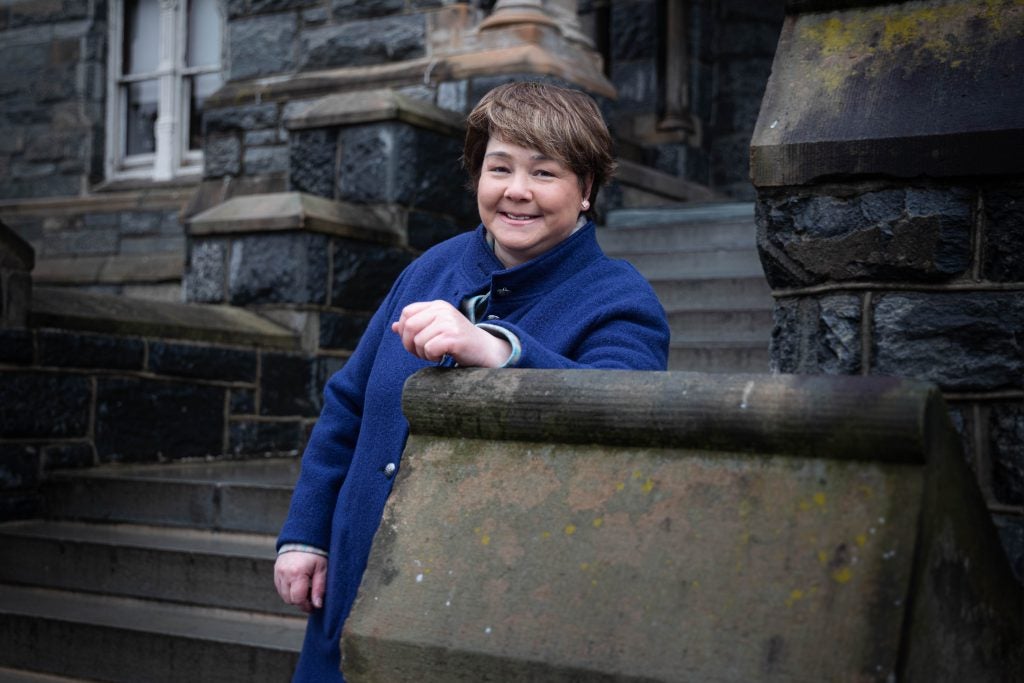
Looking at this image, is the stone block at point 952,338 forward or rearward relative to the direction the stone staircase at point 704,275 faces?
forward

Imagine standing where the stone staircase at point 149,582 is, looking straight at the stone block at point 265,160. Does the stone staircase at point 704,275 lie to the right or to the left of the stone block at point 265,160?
right

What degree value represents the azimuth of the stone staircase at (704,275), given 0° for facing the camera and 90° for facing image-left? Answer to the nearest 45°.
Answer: approximately 0°

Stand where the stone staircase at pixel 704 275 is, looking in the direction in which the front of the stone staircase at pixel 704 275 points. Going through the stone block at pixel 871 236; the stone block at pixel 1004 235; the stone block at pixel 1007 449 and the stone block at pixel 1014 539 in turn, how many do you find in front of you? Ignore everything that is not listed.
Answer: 4

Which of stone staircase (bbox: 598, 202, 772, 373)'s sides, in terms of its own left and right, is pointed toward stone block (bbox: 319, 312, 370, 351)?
right

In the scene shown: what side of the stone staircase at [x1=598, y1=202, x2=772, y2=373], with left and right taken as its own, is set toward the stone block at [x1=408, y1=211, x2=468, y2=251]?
right

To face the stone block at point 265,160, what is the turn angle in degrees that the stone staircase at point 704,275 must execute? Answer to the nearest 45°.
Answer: approximately 135° to its right

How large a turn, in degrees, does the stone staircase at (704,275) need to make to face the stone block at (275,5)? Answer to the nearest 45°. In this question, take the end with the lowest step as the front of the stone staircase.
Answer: approximately 135° to its right

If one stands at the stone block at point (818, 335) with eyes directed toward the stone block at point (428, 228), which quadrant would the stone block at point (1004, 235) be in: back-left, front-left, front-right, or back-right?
back-right

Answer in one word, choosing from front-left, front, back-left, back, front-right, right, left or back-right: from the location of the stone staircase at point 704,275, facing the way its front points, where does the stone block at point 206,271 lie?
right

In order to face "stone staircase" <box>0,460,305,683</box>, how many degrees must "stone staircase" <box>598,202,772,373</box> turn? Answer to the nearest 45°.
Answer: approximately 45° to its right

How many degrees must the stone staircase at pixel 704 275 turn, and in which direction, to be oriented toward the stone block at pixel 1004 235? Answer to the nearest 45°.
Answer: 0° — it already faces it

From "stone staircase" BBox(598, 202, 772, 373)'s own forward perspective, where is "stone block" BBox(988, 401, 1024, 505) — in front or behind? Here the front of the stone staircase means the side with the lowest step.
in front

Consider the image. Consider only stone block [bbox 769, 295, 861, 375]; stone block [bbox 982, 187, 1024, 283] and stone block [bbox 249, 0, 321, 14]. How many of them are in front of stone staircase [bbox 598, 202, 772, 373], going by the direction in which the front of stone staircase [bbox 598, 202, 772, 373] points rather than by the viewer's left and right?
2
